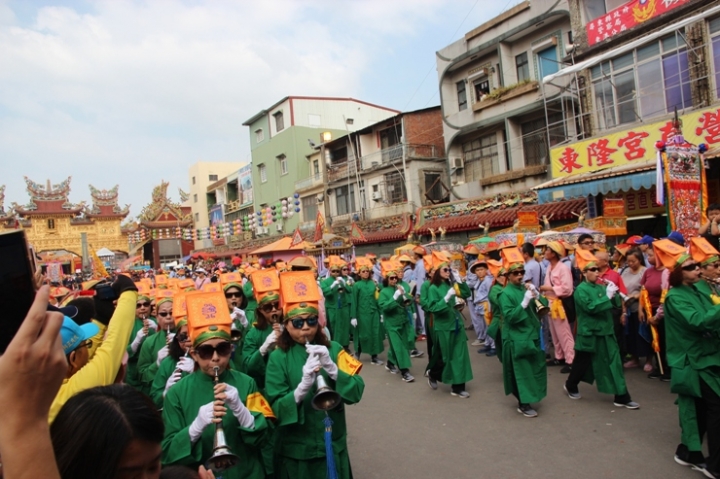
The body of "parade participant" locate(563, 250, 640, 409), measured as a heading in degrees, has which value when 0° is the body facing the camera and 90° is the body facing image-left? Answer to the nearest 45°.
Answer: approximately 315°

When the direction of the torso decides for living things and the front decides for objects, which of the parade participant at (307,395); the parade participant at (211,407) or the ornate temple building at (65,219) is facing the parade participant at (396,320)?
the ornate temple building

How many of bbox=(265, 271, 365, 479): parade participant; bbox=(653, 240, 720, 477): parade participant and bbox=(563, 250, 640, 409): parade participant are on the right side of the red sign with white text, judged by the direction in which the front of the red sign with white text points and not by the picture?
0

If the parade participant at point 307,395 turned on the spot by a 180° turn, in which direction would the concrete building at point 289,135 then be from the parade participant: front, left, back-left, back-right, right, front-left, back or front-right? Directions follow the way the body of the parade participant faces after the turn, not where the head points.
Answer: front

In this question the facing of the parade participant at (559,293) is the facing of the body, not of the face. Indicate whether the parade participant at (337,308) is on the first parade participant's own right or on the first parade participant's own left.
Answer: on the first parade participant's own right

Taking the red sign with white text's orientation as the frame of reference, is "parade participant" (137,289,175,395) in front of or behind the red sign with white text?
in front

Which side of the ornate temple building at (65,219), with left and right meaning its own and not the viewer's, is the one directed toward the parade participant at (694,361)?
front

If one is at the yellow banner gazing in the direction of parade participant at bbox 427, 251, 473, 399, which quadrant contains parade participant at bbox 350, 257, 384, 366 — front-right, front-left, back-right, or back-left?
front-right

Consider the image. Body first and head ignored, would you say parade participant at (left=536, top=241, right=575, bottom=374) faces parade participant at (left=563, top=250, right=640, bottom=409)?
no

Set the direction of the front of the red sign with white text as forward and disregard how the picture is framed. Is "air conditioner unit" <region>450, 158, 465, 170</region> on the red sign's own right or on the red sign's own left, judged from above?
on the red sign's own right

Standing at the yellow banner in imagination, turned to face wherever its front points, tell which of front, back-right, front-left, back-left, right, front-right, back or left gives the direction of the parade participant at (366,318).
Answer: front

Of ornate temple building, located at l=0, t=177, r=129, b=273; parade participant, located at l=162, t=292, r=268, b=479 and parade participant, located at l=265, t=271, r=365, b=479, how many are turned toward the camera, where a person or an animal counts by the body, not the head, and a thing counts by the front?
3

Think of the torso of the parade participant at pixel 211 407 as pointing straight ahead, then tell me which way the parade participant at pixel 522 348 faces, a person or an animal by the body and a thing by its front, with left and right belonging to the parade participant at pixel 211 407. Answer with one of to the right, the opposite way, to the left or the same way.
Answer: the same way

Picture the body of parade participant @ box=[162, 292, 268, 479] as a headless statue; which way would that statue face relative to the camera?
toward the camera
